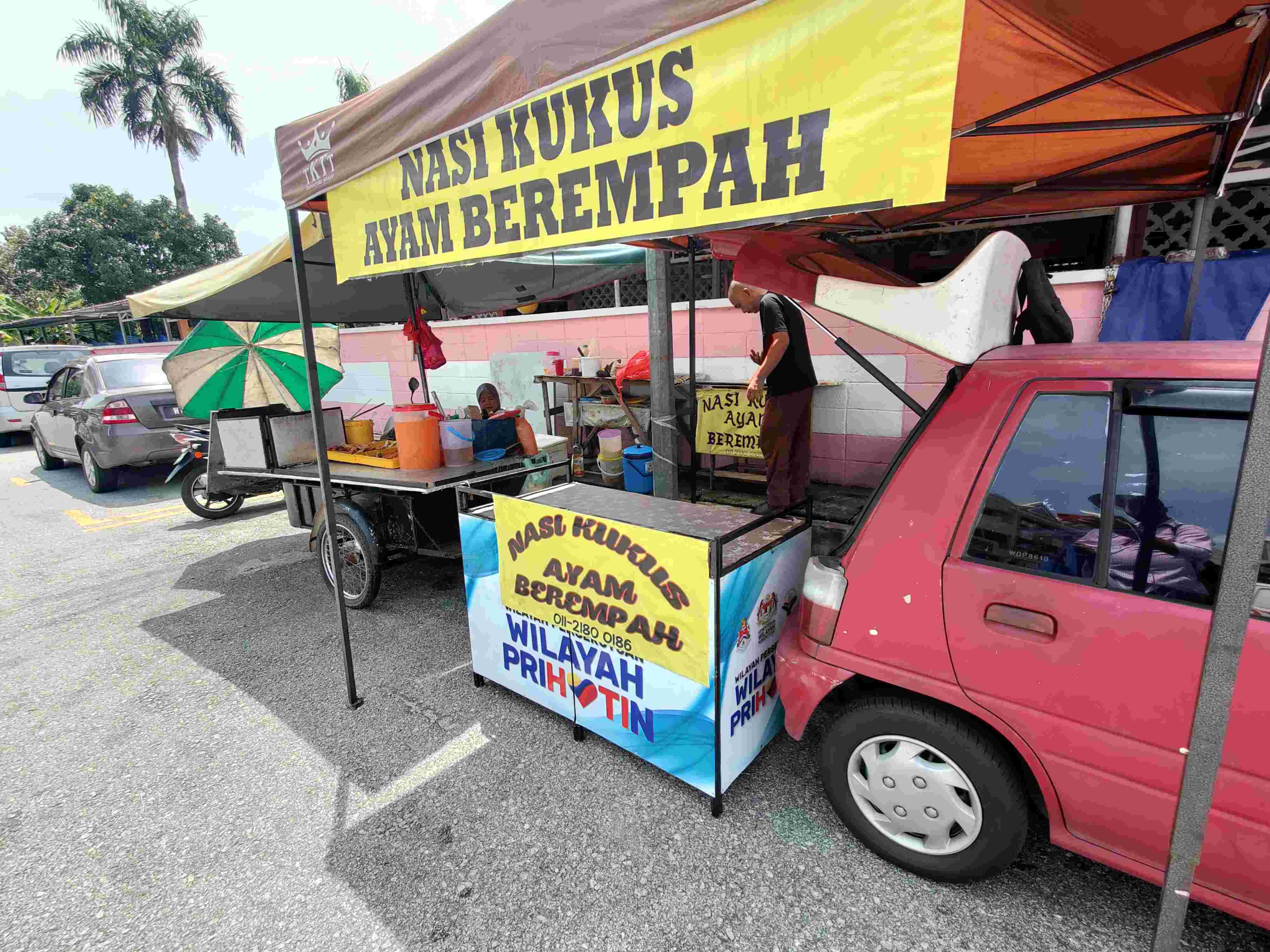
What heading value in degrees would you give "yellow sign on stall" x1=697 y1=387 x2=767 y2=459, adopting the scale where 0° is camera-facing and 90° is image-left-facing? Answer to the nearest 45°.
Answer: approximately 0°

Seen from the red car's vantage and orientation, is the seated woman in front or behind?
behind

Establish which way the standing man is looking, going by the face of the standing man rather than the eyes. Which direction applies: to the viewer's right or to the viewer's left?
to the viewer's left

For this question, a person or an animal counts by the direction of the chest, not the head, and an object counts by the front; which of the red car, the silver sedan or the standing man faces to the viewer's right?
the red car

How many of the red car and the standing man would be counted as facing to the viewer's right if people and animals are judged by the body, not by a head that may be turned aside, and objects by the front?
1

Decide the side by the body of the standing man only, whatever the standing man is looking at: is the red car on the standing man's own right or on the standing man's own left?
on the standing man's own left

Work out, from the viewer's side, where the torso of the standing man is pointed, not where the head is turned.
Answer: to the viewer's left

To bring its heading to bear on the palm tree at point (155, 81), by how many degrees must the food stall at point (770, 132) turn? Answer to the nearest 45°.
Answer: approximately 90° to its right

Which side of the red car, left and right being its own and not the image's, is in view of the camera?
right

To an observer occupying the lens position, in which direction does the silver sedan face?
facing away from the viewer and to the left of the viewer
